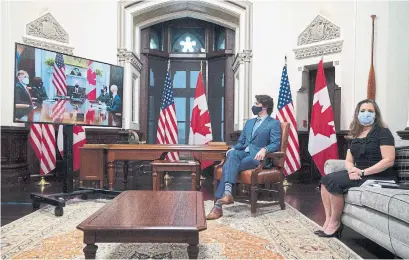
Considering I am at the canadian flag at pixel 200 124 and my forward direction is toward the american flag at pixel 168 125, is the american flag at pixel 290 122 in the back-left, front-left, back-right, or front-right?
back-left

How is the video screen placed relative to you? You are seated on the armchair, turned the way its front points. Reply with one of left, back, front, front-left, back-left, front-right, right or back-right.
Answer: front-right

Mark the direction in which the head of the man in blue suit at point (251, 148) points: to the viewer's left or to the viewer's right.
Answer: to the viewer's left

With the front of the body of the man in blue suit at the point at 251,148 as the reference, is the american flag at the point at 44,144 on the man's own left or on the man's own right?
on the man's own right

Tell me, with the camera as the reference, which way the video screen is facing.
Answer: facing the viewer and to the right of the viewer

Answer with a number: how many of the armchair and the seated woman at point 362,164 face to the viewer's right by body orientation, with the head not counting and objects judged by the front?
0

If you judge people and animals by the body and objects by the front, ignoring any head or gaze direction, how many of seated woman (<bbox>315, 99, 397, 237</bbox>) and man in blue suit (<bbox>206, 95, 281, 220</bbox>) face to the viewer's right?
0

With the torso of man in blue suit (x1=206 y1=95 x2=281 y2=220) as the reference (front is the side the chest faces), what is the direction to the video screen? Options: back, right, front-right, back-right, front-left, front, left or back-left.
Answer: front-right

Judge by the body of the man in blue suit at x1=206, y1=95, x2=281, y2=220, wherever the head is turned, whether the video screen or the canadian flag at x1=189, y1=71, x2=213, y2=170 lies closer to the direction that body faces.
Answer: the video screen

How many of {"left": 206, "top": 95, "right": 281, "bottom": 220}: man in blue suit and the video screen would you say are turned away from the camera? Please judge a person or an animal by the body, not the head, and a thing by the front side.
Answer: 0

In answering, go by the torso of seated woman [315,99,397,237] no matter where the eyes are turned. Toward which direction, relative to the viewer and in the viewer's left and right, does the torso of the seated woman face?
facing the viewer and to the left of the viewer

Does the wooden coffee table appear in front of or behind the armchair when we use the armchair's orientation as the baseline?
in front
